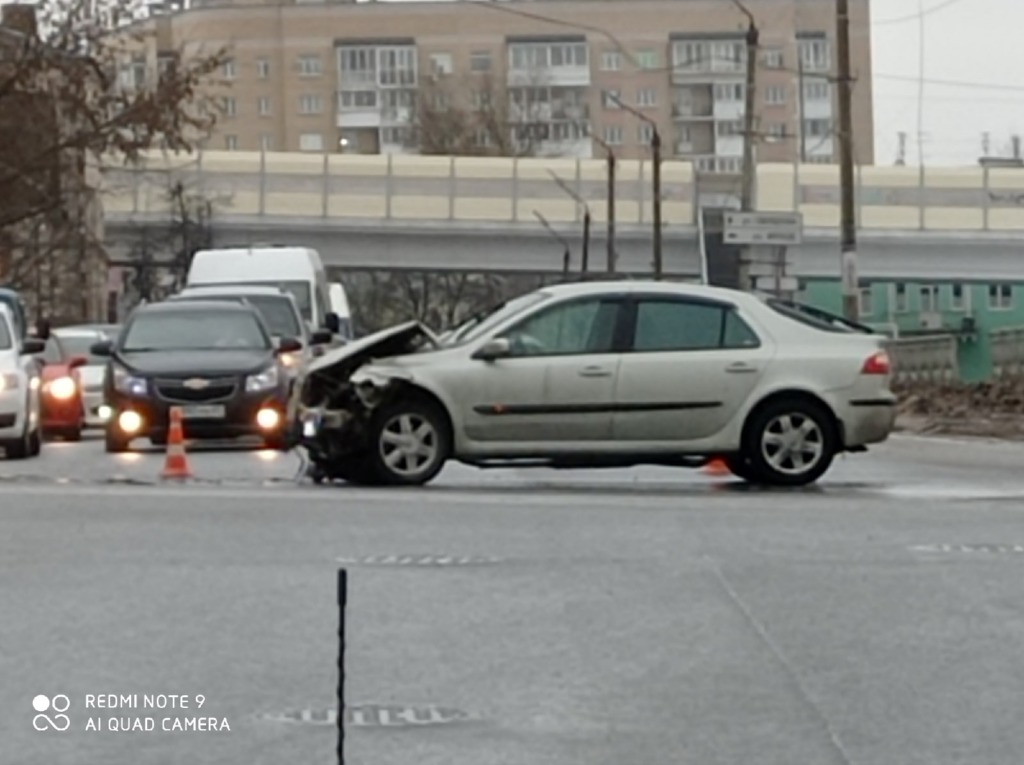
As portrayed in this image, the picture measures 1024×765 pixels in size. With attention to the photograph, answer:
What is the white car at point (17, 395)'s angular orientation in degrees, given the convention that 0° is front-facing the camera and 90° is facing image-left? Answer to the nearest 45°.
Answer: approximately 0°

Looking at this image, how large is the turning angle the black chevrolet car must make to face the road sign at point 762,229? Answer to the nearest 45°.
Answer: approximately 135° to its left

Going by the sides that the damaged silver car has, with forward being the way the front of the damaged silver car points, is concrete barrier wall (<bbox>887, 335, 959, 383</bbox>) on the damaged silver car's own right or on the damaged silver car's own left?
on the damaged silver car's own right

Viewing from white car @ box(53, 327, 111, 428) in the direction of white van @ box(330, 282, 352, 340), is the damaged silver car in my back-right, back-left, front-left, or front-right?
back-right

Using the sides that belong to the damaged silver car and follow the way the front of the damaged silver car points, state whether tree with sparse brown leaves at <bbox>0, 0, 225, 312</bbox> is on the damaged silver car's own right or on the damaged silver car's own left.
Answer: on the damaged silver car's own right

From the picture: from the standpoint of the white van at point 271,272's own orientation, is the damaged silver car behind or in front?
in front

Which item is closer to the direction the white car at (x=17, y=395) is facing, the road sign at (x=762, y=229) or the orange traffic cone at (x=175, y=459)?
the orange traffic cone

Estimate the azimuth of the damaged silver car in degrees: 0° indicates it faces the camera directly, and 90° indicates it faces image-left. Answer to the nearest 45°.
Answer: approximately 90°

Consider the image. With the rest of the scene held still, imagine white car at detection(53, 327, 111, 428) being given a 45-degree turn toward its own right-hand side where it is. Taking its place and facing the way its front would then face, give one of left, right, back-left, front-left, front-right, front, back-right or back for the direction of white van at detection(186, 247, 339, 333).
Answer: back

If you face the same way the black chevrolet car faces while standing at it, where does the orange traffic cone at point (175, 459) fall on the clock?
The orange traffic cone is roughly at 12 o'clock from the black chevrolet car.
